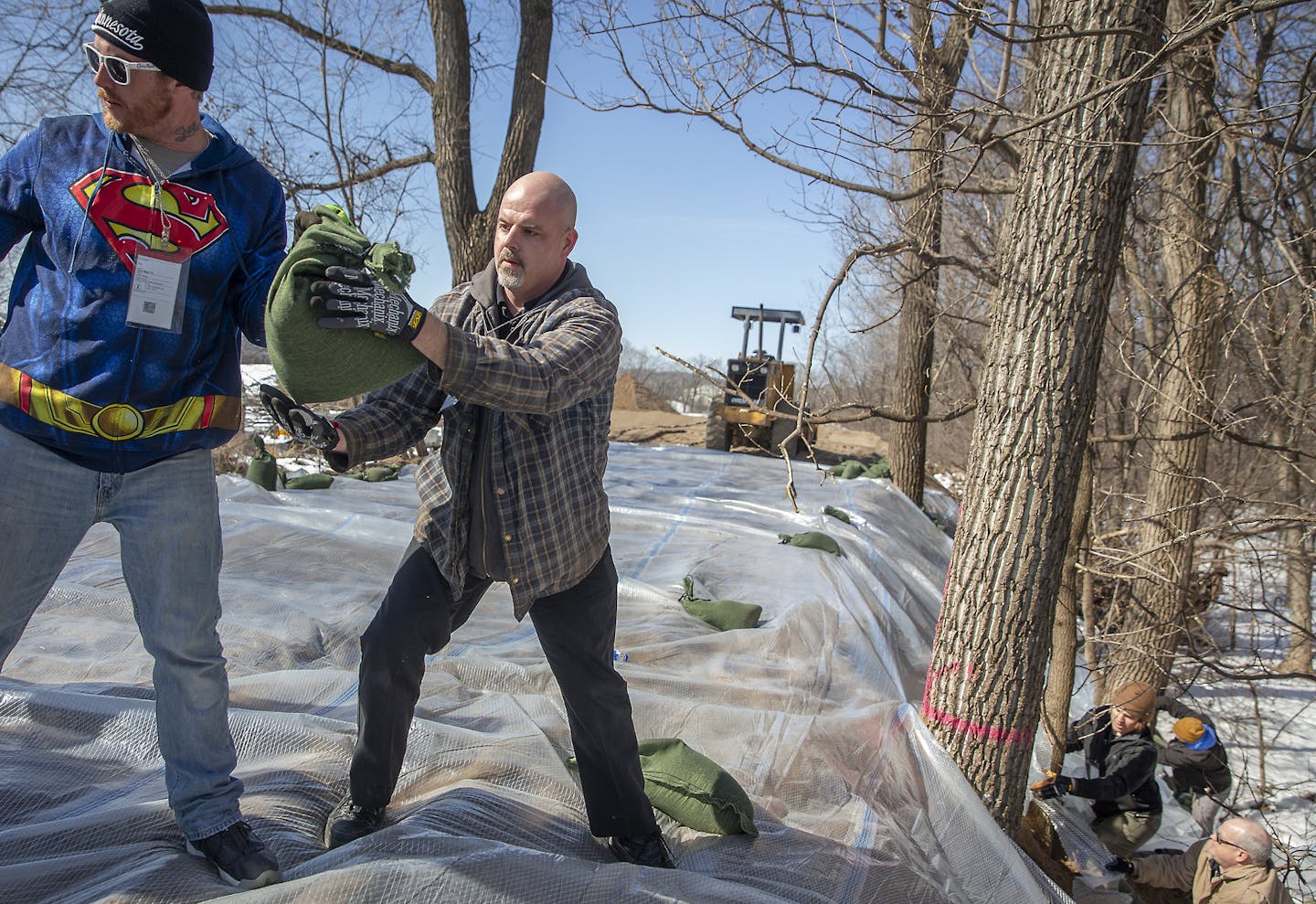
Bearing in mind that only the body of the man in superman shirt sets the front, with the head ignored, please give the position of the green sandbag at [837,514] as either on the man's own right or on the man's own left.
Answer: on the man's own left

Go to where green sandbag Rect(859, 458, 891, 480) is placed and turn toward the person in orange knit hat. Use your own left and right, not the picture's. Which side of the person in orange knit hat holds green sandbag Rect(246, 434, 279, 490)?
right

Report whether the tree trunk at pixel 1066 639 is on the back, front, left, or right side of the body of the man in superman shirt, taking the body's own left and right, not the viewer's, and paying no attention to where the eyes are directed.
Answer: left

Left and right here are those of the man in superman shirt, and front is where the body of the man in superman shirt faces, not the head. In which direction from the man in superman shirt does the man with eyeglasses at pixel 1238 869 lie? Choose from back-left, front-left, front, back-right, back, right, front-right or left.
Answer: left

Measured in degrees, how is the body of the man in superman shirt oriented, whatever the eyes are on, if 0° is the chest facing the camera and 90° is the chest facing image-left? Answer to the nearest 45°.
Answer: approximately 0°

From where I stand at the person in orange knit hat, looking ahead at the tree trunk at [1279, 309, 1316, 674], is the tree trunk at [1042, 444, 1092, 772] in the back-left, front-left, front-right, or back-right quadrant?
back-left

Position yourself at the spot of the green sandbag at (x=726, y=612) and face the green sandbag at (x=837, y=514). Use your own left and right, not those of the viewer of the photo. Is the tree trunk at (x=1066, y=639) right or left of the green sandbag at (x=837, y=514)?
right

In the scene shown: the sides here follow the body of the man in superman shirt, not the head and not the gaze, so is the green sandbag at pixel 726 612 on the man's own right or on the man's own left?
on the man's own left

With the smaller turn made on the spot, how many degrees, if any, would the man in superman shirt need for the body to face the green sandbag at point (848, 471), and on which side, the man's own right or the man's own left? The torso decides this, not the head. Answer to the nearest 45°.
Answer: approximately 135° to the man's own left

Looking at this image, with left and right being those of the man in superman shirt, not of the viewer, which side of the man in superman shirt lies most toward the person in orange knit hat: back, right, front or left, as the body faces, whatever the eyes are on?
left

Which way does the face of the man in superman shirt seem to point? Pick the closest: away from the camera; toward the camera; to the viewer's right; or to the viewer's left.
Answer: to the viewer's left

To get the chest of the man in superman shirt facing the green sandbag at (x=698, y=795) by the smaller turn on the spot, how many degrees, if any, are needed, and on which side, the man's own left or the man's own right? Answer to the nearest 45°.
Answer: approximately 90° to the man's own left

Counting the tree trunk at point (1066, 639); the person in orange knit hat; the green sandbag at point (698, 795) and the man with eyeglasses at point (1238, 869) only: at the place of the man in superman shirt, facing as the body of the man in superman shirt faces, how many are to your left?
4

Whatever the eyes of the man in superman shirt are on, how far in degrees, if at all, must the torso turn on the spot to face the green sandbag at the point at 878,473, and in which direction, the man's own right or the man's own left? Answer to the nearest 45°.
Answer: approximately 135° to the man's own left
